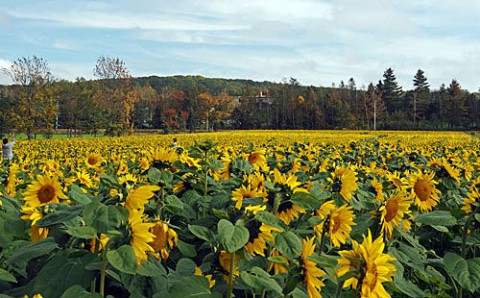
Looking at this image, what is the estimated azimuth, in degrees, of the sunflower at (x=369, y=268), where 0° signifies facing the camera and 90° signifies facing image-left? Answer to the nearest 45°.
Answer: approximately 315°

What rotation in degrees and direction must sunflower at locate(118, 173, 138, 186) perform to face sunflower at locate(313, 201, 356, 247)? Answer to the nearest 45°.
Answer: approximately 90° to its left

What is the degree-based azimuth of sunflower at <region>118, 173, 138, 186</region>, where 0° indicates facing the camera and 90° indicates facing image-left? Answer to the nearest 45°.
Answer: approximately 0°

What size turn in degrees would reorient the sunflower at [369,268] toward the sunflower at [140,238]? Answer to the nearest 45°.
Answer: approximately 135° to its right

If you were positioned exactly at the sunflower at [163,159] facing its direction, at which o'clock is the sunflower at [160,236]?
the sunflower at [160,236] is roughly at 12 o'clock from the sunflower at [163,159].

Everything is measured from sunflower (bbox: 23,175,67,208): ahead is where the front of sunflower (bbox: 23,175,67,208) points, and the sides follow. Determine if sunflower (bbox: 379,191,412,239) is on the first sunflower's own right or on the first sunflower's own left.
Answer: on the first sunflower's own left

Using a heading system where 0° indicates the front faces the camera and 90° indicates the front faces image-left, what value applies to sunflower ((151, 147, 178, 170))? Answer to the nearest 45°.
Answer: approximately 0°
